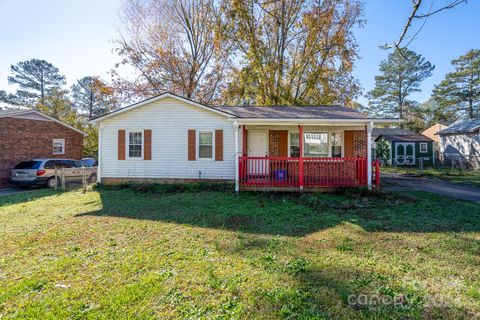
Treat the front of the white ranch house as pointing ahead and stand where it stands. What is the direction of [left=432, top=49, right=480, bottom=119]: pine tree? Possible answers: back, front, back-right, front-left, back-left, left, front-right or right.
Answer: back-left

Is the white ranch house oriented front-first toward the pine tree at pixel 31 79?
no

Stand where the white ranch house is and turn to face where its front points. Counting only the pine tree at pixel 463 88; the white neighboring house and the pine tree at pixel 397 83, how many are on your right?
0

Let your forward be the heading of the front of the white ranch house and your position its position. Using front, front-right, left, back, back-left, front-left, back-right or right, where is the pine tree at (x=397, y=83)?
back-left

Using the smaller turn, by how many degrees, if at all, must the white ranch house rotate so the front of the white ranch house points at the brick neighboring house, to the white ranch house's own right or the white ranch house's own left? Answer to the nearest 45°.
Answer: approximately 90° to the white ranch house's own right

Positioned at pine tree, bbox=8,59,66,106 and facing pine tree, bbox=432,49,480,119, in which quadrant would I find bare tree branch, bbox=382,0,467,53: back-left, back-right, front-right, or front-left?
front-right

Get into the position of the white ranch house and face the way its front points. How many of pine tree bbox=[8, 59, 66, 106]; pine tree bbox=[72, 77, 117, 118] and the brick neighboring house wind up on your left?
0

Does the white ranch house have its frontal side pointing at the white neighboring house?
no

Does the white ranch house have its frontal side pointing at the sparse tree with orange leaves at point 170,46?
no

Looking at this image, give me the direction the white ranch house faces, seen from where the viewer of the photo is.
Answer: facing the viewer

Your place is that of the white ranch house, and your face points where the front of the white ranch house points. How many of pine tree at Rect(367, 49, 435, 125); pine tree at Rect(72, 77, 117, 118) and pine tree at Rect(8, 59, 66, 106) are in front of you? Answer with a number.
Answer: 0

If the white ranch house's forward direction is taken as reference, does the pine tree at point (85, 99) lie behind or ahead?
behind
